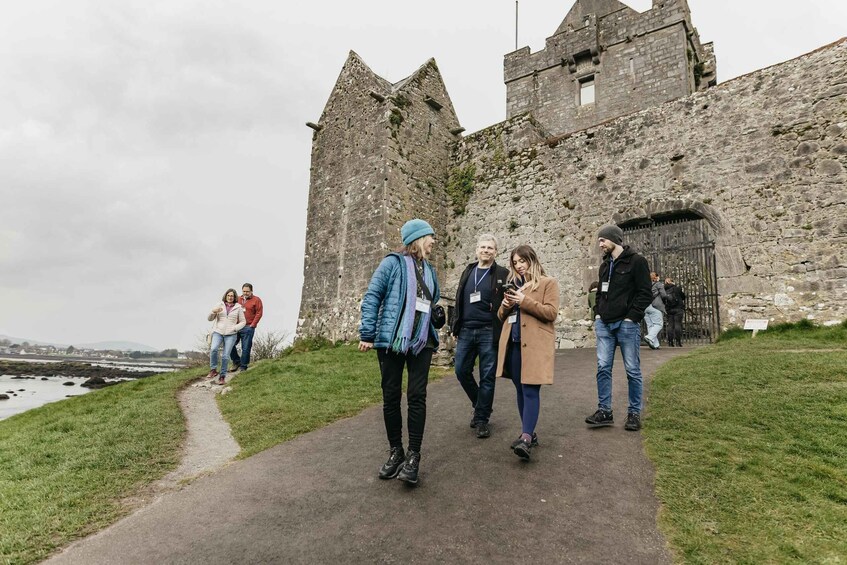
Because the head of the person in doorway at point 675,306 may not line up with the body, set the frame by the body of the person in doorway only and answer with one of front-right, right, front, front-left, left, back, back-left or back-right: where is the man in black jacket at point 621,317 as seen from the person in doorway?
back

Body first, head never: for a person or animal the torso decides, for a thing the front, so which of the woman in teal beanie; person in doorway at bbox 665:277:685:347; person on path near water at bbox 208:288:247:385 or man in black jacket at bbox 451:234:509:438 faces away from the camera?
person in doorway at bbox 665:277:685:347

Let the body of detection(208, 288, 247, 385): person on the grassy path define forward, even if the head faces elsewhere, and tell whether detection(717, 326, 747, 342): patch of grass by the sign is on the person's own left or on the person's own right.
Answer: on the person's own left

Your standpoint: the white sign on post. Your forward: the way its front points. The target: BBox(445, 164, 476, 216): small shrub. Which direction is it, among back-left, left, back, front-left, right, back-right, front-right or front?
right

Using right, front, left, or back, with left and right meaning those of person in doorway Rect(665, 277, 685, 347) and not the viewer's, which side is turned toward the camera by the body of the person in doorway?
back

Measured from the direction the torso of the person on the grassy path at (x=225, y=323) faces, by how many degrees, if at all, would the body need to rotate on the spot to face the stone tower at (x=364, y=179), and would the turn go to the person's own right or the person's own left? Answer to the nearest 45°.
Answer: approximately 135° to the person's own left

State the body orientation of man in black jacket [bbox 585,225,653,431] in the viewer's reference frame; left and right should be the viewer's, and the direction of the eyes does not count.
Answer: facing the viewer and to the left of the viewer

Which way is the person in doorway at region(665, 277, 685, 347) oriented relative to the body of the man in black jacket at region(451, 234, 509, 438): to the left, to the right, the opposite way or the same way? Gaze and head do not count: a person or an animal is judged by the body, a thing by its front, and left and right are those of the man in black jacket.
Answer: the opposite way

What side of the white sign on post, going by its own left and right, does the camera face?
front

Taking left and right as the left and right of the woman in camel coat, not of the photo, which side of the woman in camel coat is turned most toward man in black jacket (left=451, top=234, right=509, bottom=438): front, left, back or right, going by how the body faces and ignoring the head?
right

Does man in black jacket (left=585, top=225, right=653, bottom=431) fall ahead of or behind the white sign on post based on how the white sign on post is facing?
ahead

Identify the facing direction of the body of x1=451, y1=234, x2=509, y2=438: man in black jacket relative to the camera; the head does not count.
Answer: toward the camera

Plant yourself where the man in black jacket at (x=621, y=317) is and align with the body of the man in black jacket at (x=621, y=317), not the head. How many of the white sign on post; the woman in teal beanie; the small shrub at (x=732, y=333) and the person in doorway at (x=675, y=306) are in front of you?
1
